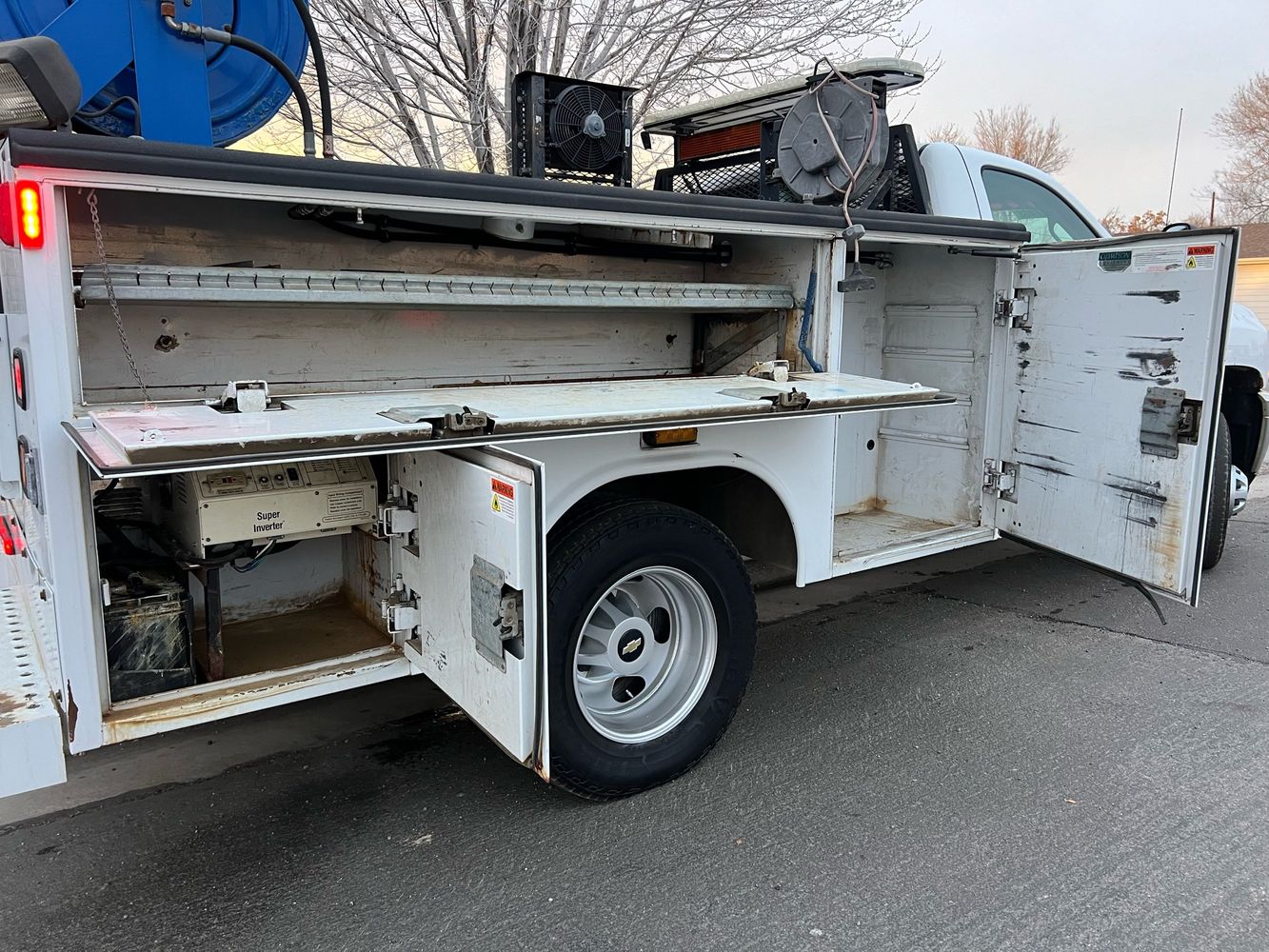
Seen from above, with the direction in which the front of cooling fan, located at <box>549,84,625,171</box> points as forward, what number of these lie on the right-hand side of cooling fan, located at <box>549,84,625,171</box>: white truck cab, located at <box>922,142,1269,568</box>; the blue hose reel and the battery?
2

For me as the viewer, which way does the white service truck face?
facing away from the viewer and to the right of the viewer

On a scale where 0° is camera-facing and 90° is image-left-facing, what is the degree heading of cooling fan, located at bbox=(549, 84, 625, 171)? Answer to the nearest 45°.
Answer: approximately 315°
